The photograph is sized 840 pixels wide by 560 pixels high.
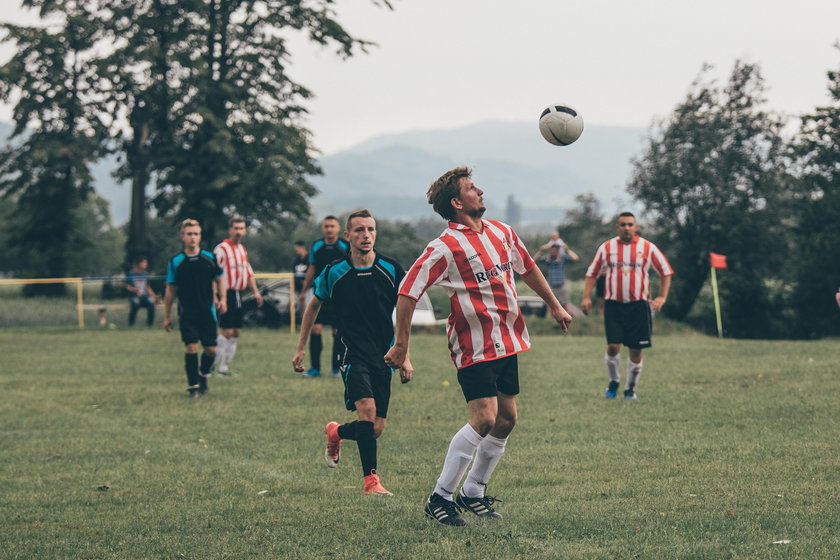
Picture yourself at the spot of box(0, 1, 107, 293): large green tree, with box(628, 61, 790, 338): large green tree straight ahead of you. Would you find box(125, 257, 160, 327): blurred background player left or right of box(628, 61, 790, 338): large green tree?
right

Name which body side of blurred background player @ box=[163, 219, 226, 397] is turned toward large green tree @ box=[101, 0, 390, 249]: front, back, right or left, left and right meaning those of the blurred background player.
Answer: back

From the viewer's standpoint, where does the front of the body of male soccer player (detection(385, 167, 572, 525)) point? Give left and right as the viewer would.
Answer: facing the viewer and to the right of the viewer

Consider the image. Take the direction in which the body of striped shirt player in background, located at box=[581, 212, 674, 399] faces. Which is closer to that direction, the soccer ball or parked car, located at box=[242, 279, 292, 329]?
the soccer ball

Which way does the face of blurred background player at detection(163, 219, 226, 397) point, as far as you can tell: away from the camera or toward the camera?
toward the camera

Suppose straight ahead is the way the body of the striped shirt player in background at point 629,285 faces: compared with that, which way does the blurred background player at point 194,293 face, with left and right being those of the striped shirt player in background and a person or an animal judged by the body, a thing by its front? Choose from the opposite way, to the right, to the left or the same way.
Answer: the same way

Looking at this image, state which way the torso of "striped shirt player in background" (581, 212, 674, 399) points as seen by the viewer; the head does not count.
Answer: toward the camera

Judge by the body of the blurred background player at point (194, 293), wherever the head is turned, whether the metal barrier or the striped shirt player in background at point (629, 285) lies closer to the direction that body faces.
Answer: the striped shirt player in background

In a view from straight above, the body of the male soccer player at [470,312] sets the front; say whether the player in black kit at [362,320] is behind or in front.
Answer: behind

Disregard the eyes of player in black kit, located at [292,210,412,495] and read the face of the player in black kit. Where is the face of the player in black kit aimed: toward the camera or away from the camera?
toward the camera

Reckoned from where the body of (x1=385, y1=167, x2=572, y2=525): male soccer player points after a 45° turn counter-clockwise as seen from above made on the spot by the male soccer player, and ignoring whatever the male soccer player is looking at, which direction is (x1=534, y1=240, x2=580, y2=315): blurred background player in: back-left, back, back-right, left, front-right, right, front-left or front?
left

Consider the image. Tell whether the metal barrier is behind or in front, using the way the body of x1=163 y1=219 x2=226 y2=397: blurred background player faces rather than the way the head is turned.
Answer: behind

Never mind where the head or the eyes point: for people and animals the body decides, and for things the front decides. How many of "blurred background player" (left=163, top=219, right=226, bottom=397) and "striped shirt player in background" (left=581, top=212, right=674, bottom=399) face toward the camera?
2

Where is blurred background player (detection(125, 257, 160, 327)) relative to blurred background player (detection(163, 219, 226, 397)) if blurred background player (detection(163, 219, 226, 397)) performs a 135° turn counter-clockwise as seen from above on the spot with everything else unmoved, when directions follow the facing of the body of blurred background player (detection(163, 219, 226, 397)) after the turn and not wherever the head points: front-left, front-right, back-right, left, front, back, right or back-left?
front-left

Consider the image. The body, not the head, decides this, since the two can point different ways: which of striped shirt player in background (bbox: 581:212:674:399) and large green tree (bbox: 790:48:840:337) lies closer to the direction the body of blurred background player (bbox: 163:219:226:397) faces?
the striped shirt player in background

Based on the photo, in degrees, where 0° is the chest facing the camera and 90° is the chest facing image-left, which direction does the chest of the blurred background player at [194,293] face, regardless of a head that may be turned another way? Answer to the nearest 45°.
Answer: approximately 0°

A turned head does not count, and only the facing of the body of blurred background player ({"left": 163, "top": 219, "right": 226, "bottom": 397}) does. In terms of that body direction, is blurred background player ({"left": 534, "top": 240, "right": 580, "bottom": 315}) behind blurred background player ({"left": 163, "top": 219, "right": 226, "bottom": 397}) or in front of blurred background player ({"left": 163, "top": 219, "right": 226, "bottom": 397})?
behind
